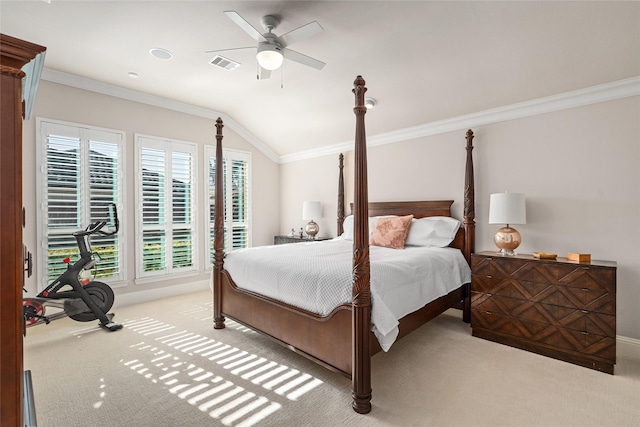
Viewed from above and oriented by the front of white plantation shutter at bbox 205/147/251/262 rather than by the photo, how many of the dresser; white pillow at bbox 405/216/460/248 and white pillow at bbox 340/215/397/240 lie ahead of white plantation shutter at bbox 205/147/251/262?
3

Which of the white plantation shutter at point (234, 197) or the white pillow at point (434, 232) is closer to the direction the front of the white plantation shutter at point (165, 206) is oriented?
the white pillow

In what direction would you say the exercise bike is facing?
to the viewer's right

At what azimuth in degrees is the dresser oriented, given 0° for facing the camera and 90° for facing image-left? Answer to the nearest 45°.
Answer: approximately 45°

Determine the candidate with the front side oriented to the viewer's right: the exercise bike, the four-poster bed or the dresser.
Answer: the exercise bike

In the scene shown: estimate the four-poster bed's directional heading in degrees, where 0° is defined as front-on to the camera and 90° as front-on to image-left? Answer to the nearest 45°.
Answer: approximately 45°

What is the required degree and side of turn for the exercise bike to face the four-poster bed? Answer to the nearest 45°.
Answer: approximately 45° to its right

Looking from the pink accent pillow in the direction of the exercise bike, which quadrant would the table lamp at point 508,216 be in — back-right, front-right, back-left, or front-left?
back-left
